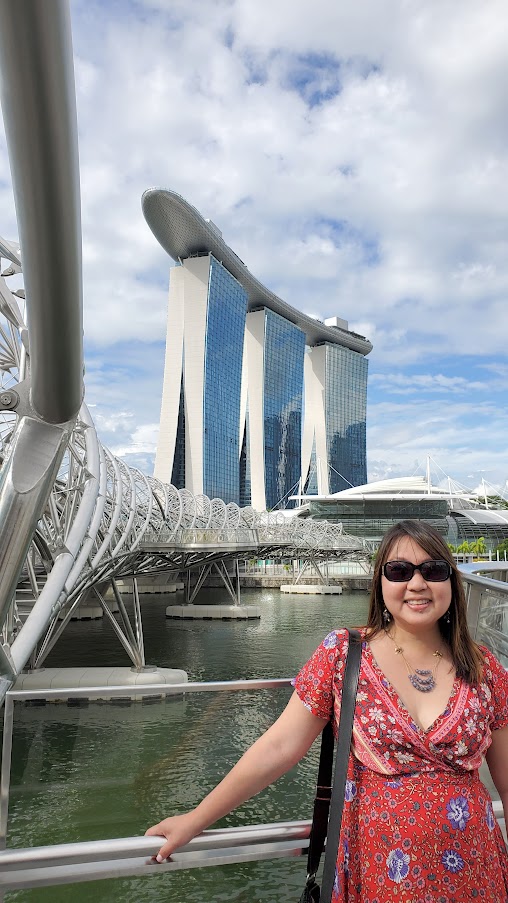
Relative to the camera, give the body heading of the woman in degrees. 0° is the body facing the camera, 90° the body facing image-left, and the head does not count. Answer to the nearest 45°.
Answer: approximately 0°
